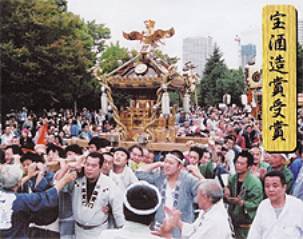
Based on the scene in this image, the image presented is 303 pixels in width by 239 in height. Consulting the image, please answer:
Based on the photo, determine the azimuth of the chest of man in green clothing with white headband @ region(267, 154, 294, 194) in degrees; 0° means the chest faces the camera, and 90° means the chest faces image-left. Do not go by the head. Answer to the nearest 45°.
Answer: approximately 45°

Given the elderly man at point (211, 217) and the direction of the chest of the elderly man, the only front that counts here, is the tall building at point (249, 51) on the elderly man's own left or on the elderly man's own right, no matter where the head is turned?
on the elderly man's own right

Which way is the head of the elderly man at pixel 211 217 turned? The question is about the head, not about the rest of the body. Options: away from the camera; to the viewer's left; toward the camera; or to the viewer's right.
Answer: to the viewer's left

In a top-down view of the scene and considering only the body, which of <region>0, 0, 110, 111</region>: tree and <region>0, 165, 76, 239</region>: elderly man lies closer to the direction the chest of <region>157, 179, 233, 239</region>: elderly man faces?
the elderly man

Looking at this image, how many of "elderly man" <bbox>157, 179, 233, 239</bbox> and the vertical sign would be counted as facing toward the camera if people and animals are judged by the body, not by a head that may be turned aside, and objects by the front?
1

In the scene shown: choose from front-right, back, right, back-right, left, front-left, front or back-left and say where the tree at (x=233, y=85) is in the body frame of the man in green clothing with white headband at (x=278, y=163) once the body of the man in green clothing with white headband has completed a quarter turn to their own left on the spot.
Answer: back-left

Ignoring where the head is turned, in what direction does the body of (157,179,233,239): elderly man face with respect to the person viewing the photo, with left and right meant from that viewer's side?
facing to the left of the viewer
